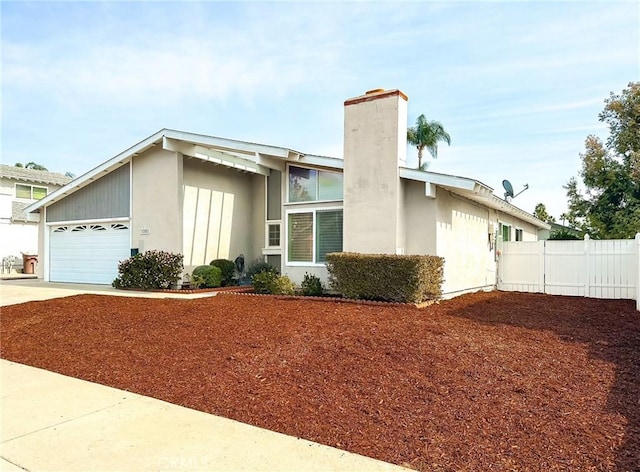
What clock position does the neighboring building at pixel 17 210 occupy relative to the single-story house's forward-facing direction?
The neighboring building is roughly at 3 o'clock from the single-story house.

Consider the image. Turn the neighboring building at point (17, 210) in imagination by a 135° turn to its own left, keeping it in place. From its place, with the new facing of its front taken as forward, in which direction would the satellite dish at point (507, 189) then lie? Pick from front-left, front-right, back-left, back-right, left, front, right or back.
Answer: front-right

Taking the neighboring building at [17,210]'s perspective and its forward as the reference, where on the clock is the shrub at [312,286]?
The shrub is roughly at 10 o'clock from the neighboring building.

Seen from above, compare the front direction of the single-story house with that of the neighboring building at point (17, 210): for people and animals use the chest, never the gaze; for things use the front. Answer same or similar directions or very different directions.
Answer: same or similar directions

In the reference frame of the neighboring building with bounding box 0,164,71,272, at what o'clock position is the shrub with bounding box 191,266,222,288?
The shrub is roughly at 10 o'clock from the neighboring building.

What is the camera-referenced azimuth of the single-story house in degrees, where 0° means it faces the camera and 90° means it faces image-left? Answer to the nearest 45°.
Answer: approximately 45°

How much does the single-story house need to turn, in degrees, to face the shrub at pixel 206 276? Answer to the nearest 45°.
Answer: approximately 45° to its right

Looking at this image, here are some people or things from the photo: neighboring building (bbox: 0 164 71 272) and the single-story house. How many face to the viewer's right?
0

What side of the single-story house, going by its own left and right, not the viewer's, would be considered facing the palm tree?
back

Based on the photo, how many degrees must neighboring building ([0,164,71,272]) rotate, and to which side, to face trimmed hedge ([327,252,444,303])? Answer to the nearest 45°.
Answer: approximately 45° to its left

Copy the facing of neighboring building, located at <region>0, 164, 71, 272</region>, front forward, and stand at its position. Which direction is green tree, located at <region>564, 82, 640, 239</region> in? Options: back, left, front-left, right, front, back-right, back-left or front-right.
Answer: left

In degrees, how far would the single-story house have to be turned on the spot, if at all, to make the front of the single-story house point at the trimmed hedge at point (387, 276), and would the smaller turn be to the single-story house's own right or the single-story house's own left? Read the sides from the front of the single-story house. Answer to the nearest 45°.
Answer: approximately 90° to the single-story house's own left

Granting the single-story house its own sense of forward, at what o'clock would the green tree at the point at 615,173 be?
The green tree is roughly at 7 o'clock from the single-story house.

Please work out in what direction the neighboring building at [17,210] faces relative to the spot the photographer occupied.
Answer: facing the viewer and to the left of the viewer

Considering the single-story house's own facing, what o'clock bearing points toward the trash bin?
The trash bin is roughly at 3 o'clock from the single-story house.
